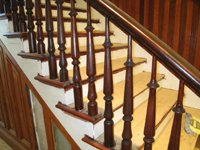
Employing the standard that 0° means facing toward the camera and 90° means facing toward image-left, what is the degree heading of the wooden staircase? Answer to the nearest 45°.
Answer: approximately 315°
